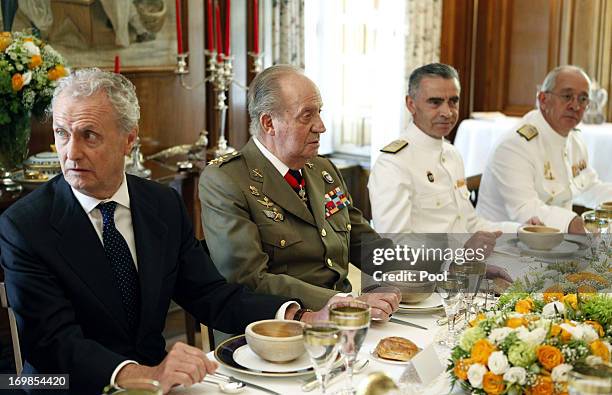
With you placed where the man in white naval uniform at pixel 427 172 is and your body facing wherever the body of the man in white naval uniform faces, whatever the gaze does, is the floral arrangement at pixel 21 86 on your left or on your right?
on your right

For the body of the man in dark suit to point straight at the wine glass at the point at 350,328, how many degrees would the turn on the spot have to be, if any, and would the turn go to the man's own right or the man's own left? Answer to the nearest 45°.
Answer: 0° — they already face it

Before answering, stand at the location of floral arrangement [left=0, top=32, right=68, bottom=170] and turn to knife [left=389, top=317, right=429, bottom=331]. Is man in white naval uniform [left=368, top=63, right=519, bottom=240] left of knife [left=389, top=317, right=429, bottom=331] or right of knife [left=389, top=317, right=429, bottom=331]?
left

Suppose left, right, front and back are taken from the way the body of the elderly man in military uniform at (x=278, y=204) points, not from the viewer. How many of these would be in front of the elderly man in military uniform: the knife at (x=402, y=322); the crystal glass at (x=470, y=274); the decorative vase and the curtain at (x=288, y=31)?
2

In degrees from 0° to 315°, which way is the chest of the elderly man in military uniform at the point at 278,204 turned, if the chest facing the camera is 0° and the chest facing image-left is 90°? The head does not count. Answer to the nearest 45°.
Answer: approximately 315°

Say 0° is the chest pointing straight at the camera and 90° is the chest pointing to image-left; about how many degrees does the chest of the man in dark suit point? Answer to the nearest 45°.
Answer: approximately 315°

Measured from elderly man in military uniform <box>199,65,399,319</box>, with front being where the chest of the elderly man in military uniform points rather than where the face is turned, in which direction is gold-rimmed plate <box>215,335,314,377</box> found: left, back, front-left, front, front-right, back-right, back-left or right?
front-right

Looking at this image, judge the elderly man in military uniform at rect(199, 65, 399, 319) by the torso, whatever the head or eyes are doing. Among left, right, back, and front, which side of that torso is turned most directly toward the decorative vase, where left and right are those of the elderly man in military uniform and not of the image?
back

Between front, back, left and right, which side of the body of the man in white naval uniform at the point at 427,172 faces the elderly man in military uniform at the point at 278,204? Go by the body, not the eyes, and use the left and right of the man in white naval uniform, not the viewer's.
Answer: right

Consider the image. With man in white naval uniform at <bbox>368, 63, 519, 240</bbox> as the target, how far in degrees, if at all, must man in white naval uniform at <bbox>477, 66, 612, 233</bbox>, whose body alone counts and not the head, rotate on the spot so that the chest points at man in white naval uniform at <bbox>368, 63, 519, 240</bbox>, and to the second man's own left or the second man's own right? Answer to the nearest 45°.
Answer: approximately 90° to the second man's own right

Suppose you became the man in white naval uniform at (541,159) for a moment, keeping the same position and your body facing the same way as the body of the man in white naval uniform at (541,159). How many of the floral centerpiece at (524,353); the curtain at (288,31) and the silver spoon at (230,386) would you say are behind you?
1

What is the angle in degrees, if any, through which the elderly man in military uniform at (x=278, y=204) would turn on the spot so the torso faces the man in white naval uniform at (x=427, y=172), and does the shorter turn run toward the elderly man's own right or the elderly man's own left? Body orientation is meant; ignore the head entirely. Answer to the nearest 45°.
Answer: approximately 90° to the elderly man's own left

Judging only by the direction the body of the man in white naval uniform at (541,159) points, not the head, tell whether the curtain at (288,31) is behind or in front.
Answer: behind
